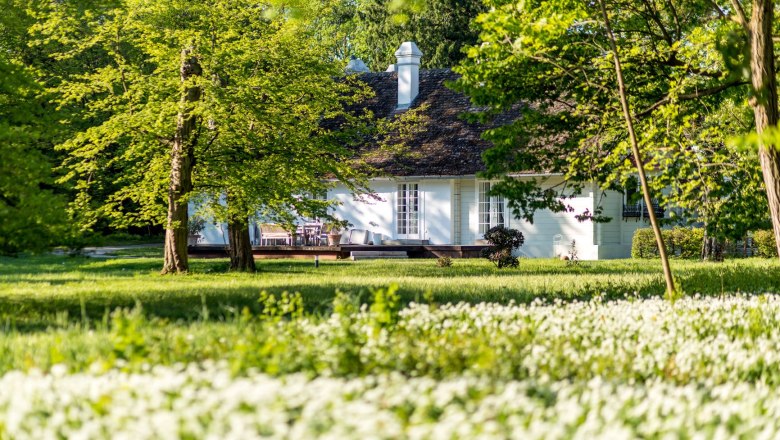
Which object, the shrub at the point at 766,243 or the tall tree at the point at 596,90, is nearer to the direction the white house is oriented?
the tall tree

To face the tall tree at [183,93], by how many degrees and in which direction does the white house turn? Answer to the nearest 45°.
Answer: approximately 45° to its right

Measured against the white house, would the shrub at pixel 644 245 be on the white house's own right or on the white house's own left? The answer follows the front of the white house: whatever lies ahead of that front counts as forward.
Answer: on the white house's own left

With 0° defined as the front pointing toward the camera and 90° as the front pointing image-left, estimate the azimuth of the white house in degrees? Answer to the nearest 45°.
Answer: approximately 0°

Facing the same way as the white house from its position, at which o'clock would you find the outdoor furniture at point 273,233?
The outdoor furniture is roughly at 3 o'clock from the white house.

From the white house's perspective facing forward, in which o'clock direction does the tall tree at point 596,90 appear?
The tall tree is roughly at 12 o'clock from the white house.
